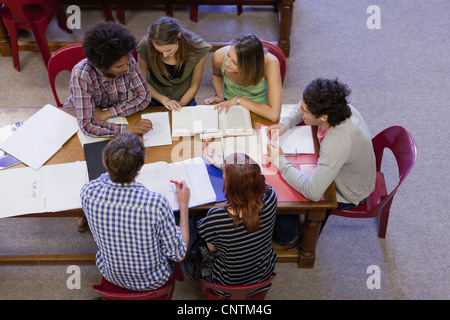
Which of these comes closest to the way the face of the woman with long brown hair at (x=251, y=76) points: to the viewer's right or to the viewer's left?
to the viewer's left

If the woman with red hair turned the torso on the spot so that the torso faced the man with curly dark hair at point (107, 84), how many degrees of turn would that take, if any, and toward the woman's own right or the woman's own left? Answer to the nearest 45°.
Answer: approximately 45° to the woman's own left

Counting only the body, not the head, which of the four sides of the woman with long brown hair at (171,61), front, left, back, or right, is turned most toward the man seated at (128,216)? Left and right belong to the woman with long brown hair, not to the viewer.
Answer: front

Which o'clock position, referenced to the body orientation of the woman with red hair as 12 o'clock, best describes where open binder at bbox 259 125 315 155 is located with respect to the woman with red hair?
The open binder is roughly at 1 o'clock from the woman with red hair.

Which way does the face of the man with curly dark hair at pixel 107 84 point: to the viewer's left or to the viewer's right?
to the viewer's right

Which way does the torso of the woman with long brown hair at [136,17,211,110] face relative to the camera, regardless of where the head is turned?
toward the camera

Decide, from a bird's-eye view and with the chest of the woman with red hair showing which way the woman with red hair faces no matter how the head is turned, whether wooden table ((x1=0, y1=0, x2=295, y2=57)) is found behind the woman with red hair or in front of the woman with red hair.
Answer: in front

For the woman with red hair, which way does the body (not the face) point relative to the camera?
away from the camera

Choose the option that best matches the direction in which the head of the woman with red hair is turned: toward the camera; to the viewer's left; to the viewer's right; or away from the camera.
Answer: away from the camera

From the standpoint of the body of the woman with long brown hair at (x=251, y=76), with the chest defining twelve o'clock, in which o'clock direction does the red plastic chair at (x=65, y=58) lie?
The red plastic chair is roughly at 2 o'clock from the woman with long brown hair.

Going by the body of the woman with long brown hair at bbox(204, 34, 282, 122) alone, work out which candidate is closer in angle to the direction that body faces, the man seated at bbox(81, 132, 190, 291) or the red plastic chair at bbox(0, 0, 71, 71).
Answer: the man seated

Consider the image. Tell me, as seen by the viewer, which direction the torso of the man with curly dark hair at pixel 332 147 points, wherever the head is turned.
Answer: to the viewer's left

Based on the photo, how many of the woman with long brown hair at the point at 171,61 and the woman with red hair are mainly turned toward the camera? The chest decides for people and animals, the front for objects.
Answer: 1

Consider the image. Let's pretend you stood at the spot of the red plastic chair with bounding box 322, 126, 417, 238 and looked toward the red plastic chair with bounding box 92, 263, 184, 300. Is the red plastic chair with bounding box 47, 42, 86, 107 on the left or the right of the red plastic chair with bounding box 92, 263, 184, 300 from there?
right

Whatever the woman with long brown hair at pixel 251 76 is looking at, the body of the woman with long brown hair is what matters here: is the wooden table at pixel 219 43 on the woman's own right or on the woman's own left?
on the woman's own right

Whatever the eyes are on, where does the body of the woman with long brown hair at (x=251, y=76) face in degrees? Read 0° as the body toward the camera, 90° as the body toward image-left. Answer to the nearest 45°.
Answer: approximately 45°

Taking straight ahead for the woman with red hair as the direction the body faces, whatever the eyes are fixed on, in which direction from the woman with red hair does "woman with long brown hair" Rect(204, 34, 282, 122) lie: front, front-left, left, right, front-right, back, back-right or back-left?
front
